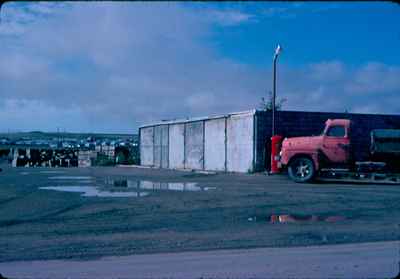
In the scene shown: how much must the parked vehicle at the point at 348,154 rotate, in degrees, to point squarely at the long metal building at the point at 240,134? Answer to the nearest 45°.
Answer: approximately 45° to its right

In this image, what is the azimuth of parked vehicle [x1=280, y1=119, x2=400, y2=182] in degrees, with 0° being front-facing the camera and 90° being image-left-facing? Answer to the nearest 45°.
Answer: approximately 90°

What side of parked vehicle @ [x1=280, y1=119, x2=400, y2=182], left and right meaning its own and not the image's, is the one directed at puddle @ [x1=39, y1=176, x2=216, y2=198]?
front

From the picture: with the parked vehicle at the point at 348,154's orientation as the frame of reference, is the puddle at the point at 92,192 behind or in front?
in front

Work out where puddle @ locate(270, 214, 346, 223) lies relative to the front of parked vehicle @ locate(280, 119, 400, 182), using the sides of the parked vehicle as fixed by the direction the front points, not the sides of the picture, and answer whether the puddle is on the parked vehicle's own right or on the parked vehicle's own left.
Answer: on the parked vehicle's own left

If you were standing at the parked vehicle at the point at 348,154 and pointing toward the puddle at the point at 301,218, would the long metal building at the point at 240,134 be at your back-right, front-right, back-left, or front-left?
back-right

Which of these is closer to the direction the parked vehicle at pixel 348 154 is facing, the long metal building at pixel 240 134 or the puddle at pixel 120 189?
the puddle

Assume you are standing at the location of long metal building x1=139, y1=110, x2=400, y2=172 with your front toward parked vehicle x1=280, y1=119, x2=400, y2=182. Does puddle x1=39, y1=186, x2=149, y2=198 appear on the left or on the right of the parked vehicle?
right
